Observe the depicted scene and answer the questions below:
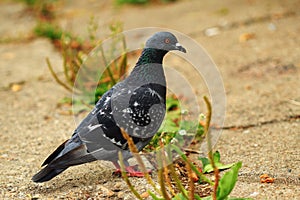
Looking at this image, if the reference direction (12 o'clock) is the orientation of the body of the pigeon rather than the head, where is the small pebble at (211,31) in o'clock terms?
The small pebble is roughly at 10 o'clock from the pigeon.

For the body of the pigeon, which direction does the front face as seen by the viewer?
to the viewer's right
